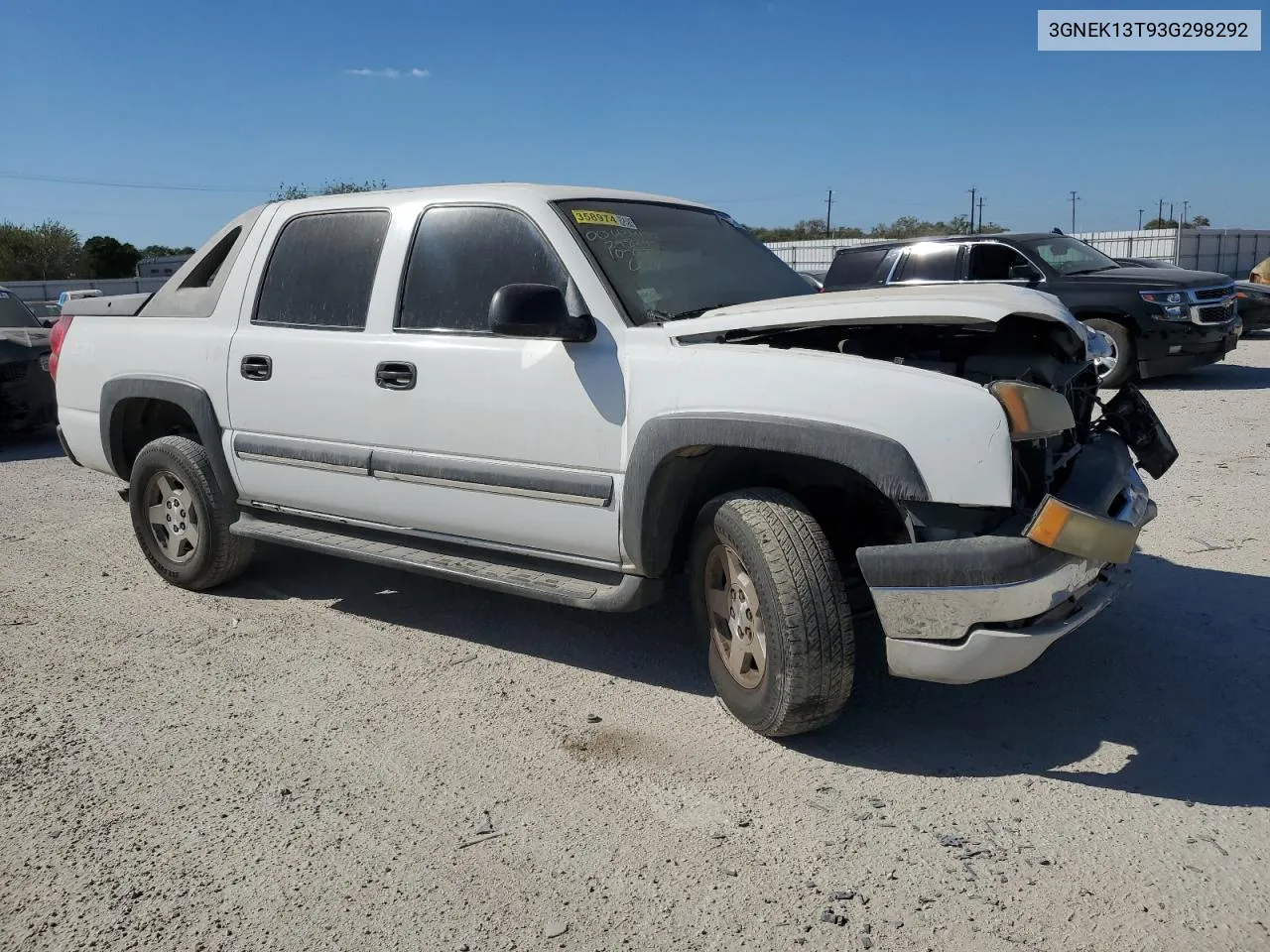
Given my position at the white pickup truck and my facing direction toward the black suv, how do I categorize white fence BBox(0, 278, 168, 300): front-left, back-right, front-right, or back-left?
front-left

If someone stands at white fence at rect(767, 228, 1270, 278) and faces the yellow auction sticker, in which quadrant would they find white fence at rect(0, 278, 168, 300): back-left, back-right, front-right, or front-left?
front-right

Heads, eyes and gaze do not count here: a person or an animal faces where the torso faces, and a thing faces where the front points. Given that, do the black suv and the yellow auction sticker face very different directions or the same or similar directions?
same or similar directions

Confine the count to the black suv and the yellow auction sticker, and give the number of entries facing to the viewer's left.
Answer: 0

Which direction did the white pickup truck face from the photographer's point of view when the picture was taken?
facing the viewer and to the right of the viewer

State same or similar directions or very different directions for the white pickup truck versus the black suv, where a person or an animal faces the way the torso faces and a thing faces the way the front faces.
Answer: same or similar directions

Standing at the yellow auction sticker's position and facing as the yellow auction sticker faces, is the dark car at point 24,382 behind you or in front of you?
behind

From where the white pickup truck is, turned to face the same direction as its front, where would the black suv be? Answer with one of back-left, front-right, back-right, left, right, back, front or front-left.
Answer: left

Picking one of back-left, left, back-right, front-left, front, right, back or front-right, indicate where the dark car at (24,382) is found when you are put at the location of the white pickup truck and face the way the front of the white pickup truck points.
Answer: back

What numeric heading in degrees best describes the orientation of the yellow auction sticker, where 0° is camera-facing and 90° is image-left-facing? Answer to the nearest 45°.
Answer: approximately 315°

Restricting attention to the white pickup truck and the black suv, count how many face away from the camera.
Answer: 0

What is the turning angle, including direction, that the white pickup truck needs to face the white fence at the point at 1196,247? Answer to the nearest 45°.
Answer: approximately 90° to its left

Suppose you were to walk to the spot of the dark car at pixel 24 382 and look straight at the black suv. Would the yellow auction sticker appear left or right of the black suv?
right

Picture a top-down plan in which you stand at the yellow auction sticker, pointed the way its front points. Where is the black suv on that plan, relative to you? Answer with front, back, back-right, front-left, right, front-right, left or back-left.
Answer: left
